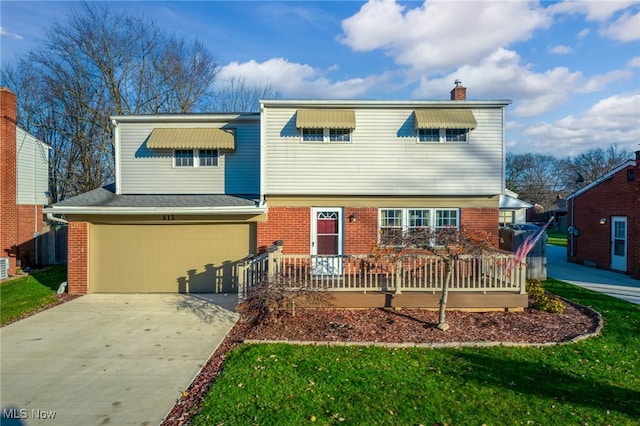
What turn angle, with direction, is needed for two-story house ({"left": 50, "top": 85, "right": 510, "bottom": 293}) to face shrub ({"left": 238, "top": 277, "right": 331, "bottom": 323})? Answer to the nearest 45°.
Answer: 0° — it already faces it

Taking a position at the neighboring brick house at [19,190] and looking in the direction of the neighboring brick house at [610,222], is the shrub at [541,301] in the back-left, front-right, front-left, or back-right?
front-right

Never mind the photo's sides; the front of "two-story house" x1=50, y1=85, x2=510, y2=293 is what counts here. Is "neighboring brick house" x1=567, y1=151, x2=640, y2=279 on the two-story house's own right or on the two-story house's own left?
on the two-story house's own left

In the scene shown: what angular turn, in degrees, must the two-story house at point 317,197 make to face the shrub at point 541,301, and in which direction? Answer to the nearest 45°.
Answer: approximately 45° to its left

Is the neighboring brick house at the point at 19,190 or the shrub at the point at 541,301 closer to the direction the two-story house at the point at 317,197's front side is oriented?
the shrub

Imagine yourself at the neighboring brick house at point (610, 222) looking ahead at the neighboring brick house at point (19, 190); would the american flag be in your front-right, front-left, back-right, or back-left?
front-left

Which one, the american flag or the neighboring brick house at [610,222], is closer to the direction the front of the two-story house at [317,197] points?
the american flag

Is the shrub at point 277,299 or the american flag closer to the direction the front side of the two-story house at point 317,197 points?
the shrub

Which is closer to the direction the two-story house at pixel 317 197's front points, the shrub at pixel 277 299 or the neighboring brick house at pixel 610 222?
the shrub

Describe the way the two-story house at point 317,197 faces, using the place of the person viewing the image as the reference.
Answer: facing the viewer

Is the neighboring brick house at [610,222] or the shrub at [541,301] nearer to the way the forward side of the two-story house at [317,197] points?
the shrub

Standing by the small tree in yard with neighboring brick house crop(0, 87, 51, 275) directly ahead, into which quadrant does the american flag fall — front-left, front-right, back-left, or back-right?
back-right
